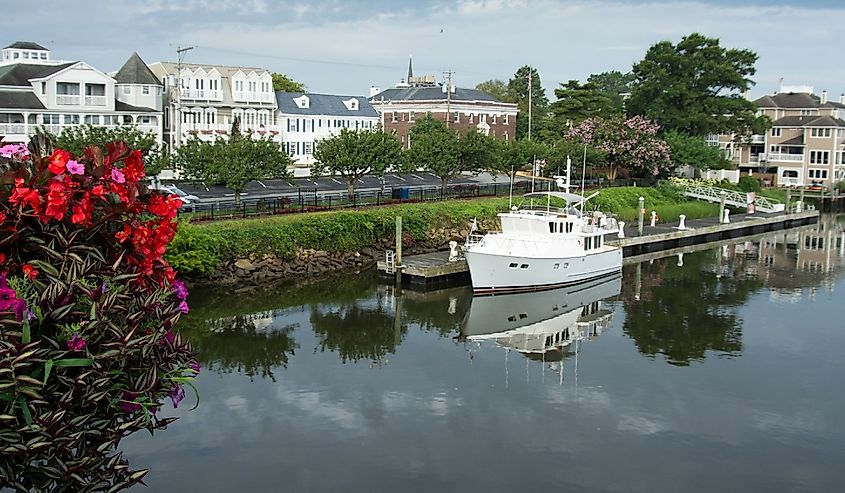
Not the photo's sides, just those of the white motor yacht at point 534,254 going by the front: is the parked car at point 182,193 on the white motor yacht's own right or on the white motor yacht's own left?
on the white motor yacht's own right

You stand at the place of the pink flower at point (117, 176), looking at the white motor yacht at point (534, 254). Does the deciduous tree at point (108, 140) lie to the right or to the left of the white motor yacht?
left

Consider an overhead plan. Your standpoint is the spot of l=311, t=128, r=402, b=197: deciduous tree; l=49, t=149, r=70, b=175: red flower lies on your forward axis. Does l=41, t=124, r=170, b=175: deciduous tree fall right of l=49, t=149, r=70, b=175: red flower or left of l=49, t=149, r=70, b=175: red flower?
right

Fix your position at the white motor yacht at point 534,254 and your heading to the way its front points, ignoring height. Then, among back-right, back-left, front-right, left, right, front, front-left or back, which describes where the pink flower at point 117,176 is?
front-left

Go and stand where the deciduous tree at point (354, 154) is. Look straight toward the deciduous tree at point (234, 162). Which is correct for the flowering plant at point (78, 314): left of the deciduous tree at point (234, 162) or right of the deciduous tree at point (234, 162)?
left

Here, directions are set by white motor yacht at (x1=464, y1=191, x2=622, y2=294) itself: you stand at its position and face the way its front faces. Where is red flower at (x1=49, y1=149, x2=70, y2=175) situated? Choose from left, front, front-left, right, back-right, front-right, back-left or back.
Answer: front-left

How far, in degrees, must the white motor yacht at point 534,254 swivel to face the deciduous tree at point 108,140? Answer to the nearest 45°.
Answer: approximately 45° to its right

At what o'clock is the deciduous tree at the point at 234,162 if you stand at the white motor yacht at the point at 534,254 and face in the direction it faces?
The deciduous tree is roughly at 2 o'clock from the white motor yacht.

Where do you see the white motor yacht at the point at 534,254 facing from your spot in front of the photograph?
facing the viewer and to the left of the viewer

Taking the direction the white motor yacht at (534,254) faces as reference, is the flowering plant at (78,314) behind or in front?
in front
